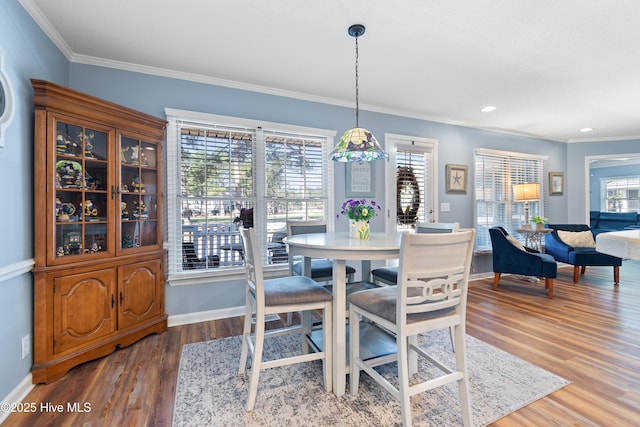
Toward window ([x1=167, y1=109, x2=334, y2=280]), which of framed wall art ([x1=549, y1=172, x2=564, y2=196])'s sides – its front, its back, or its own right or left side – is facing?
right

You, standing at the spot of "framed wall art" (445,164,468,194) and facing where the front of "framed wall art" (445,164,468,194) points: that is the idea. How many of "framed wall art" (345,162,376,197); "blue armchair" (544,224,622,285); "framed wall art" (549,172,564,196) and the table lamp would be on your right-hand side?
1

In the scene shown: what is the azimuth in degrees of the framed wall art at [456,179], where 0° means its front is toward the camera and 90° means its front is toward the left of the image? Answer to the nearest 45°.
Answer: approximately 315°

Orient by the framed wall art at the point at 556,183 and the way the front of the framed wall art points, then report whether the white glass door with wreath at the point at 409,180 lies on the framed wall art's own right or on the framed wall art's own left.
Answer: on the framed wall art's own right

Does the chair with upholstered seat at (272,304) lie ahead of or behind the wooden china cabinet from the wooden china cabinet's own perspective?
ahead

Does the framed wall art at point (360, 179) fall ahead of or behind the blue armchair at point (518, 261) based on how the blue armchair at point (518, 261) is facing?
behind

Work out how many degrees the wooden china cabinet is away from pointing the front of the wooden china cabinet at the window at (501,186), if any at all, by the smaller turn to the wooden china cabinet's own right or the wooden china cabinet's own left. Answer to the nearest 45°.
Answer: approximately 45° to the wooden china cabinet's own left

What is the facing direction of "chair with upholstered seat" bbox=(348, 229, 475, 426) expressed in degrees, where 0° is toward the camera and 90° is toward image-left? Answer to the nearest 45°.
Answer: approximately 135°

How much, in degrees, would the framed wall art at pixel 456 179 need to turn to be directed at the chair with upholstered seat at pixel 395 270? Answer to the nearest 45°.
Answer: approximately 45° to its right

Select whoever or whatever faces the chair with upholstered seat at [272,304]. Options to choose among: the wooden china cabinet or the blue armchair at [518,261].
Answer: the wooden china cabinet

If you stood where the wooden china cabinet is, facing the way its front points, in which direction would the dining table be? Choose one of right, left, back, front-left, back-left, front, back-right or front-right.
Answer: front

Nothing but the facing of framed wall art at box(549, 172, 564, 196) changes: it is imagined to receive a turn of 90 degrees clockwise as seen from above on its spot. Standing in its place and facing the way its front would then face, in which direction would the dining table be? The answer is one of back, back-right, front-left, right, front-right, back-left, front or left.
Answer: front-left
